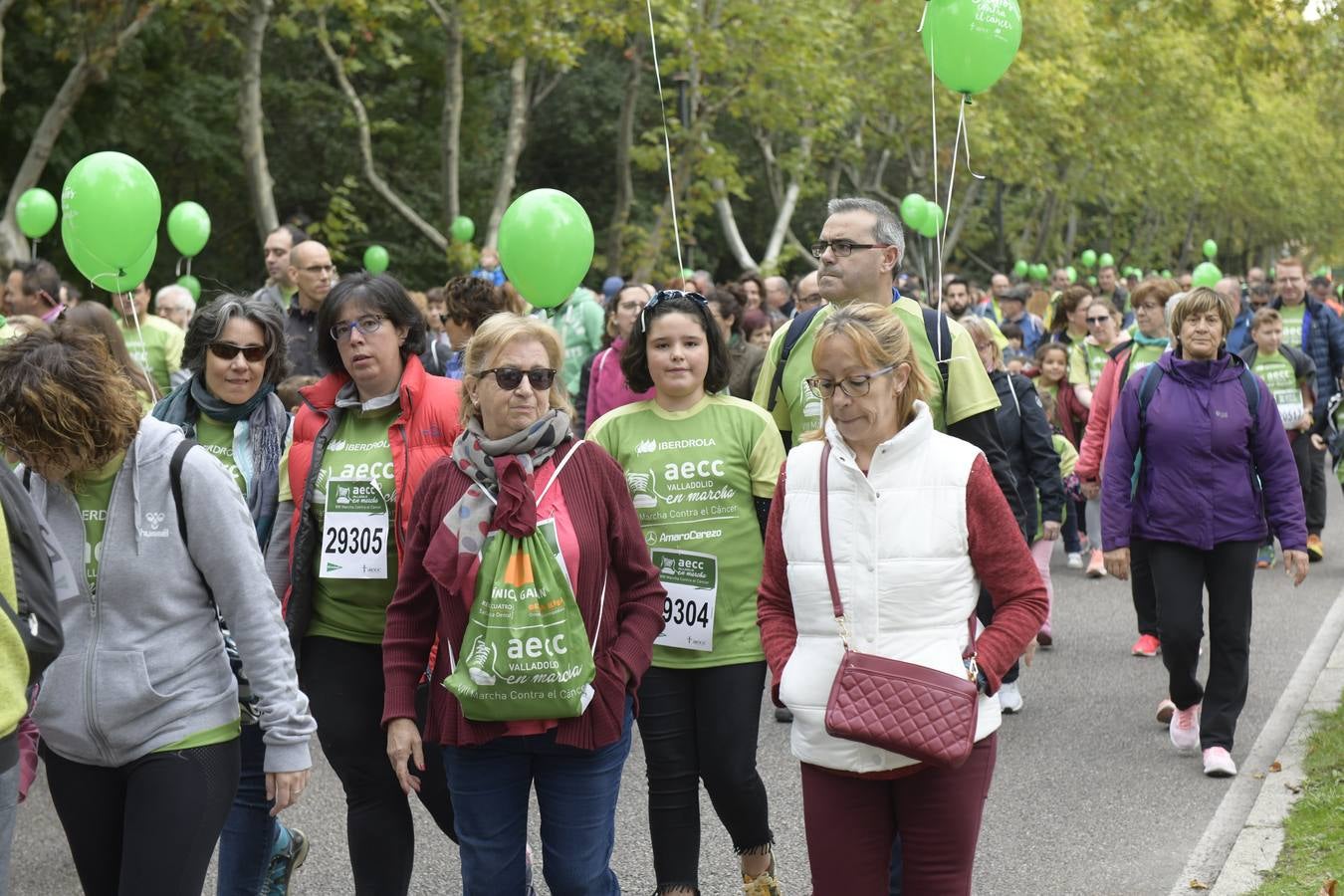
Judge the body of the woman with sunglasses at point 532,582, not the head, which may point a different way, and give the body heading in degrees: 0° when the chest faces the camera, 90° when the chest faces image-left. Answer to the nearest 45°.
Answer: approximately 0°

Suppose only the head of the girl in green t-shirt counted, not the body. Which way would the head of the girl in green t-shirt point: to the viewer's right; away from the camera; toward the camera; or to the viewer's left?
toward the camera

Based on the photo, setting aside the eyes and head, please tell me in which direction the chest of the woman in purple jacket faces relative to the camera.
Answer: toward the camera

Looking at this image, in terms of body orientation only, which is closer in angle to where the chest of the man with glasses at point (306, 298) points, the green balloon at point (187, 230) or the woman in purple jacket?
the woman in purple jacket

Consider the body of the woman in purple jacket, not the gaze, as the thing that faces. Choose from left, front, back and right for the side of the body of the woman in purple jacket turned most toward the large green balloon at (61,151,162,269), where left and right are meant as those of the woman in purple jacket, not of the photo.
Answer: right

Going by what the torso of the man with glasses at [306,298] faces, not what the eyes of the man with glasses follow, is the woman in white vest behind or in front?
in front

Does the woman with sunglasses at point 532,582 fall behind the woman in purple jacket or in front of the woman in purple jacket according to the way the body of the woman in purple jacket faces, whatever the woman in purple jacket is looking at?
in front

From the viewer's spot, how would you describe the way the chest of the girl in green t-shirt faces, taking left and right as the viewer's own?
facing the viewer

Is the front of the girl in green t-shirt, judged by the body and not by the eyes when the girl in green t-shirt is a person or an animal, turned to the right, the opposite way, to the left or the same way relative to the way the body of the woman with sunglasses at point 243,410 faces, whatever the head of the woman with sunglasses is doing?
the same way

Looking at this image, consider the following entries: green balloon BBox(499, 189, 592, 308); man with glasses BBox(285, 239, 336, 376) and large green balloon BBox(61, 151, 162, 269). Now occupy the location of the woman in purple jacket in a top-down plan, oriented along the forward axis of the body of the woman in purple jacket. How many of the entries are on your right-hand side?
3

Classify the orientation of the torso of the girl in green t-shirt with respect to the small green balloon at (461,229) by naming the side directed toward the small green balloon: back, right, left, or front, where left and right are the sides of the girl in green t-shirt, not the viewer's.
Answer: back

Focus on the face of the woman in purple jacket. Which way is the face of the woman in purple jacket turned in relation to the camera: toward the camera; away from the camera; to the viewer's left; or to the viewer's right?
toward the camera

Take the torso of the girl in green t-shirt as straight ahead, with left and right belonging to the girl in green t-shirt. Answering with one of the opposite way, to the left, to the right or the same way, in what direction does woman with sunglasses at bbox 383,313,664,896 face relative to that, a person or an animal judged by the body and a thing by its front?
the same way

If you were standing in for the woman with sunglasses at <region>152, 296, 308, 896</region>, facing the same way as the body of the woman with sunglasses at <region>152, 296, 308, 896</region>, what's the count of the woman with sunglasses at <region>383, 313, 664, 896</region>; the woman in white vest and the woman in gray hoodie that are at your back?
0

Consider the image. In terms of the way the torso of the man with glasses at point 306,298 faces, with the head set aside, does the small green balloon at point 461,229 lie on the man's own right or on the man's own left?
on the man's own left

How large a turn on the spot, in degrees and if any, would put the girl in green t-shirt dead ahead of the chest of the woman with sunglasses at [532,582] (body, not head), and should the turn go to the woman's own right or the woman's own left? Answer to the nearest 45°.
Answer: approximately 135° to the woman's own left
